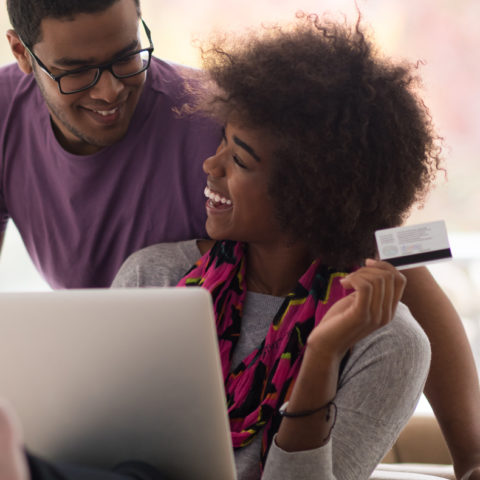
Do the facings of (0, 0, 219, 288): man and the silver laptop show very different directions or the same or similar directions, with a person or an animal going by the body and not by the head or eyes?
very different directions

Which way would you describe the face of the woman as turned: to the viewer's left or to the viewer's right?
to the viewer's left

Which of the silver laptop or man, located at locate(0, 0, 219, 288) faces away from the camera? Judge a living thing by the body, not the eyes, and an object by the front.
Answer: the silver laptop

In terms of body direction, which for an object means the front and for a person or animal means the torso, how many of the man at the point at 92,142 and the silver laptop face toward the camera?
1

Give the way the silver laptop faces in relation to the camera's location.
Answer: facing away from the viewer

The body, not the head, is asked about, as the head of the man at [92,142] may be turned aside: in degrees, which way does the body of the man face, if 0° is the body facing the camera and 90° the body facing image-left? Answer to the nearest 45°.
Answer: approximately 0°

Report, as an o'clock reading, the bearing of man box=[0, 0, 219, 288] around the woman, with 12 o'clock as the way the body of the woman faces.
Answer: The man is roughly at 3 o'clock from the woman.

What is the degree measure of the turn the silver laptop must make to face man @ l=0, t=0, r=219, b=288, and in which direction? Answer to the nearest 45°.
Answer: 0° — it already faces them

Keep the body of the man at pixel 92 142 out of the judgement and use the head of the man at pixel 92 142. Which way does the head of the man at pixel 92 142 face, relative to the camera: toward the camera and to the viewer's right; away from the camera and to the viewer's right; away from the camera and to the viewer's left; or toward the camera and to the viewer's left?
toward the camera and to the viewer's right

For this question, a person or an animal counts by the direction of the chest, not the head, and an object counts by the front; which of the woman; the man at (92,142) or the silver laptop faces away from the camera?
the silver laptop

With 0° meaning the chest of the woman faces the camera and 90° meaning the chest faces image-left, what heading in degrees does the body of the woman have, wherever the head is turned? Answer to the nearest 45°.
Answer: approximately 45°

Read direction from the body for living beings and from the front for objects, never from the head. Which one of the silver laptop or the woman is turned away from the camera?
the silver laptop
